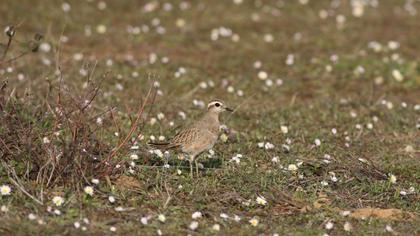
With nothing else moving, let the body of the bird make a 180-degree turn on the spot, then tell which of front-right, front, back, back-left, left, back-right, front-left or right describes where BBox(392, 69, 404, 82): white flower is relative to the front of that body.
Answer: back-right

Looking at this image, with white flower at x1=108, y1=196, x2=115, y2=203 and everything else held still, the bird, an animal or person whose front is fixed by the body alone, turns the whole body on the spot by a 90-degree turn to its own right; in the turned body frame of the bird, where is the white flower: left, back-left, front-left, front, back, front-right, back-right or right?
front-right

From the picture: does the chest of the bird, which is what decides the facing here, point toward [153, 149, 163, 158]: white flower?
no

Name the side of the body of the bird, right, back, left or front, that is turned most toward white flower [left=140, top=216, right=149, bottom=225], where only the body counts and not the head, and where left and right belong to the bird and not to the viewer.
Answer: right

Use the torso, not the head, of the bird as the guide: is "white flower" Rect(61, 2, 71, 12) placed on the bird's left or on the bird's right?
on the bird's left

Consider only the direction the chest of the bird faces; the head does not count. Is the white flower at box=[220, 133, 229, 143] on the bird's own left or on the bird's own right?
on the bird's own left

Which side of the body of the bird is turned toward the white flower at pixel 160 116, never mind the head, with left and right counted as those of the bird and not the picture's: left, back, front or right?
left

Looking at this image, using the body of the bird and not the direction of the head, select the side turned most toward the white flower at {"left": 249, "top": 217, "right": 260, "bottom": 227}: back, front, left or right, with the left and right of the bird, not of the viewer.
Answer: right

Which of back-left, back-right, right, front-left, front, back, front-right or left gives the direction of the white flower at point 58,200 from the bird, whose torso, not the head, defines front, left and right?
back-right

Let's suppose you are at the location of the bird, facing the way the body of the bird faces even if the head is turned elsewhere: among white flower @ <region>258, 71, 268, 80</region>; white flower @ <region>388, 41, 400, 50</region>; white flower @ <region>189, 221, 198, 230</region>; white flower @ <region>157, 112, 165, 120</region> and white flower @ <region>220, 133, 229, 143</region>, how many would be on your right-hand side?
1

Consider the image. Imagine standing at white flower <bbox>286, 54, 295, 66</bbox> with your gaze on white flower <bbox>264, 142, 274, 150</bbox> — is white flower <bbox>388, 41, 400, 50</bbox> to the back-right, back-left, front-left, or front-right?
back-left

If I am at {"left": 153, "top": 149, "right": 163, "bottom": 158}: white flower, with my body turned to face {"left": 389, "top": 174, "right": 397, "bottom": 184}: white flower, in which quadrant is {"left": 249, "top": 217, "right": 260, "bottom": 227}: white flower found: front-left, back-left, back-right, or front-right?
front-right

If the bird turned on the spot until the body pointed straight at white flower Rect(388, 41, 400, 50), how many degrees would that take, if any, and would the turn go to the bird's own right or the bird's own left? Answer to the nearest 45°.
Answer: approximately 45° to the bird's own left

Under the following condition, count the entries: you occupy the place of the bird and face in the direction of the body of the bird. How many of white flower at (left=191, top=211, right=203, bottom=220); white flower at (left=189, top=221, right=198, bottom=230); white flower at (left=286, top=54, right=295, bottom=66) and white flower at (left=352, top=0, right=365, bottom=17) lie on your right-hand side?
2

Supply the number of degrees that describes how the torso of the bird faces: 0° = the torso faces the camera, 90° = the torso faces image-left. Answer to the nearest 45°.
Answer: approximately 270°

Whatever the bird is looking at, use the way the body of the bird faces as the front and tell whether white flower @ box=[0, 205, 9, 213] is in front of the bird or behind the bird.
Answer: behind

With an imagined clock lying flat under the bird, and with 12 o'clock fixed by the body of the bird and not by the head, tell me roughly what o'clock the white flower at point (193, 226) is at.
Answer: The white flower is roughly at 3 o'clock from the bird.

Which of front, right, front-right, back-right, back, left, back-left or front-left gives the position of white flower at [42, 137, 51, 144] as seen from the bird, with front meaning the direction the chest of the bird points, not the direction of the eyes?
back
